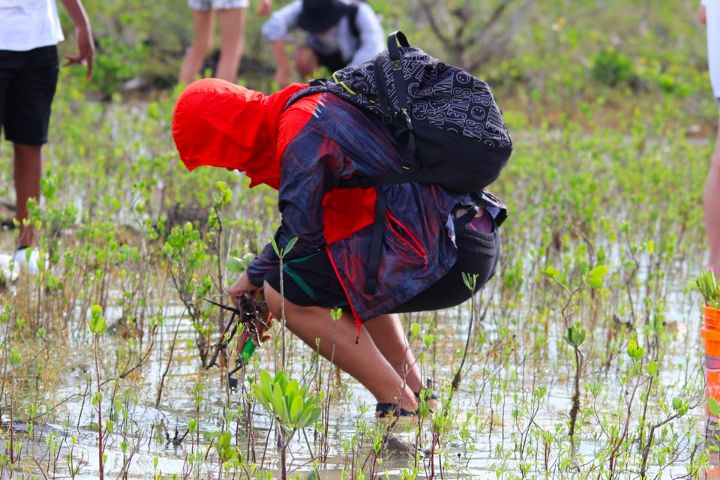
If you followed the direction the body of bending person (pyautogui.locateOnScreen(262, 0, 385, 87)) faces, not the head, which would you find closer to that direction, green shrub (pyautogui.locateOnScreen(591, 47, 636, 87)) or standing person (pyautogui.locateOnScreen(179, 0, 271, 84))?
the standing person

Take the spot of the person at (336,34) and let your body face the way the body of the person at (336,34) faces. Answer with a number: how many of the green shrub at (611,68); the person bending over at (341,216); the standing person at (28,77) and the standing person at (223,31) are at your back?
1

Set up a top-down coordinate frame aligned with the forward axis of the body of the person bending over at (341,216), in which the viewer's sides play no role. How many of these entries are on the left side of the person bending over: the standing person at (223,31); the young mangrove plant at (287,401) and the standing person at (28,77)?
1

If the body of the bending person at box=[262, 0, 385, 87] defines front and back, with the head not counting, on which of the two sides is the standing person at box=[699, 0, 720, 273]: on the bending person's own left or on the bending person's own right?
on the bending person's own left

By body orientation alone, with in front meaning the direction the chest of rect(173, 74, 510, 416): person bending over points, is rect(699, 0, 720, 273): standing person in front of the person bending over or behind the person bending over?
behind

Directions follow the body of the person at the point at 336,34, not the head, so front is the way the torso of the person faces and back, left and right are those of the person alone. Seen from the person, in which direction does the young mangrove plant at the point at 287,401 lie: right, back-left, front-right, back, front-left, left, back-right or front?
front-left

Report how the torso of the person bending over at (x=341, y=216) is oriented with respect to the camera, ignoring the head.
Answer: to the viewer's left
